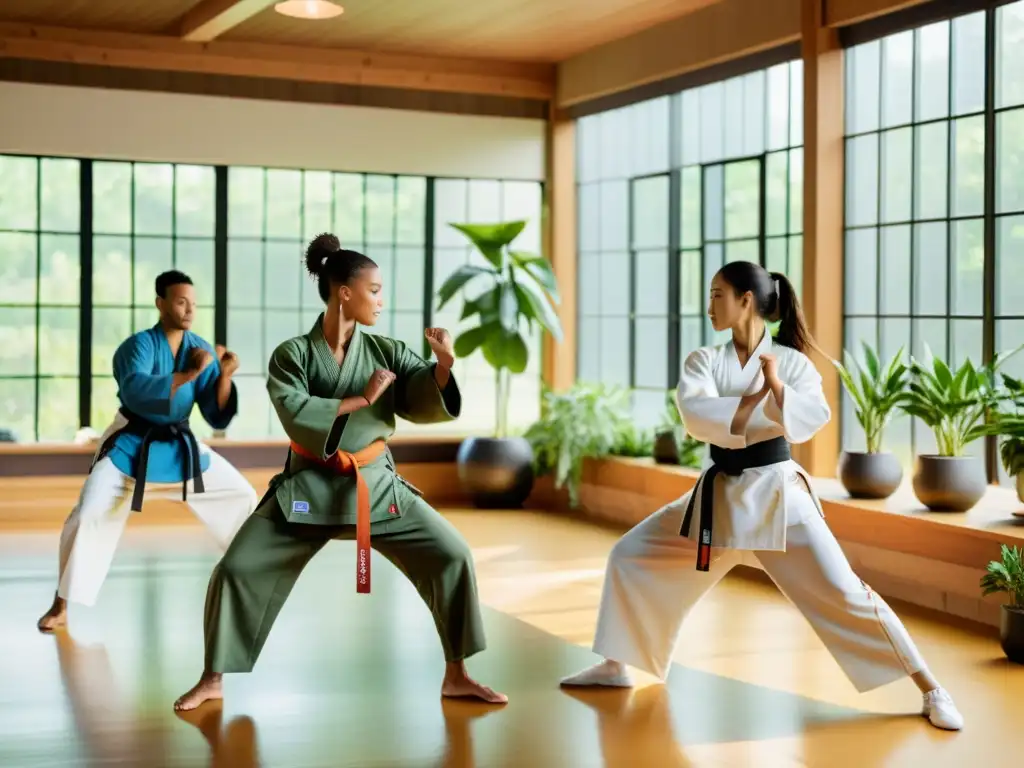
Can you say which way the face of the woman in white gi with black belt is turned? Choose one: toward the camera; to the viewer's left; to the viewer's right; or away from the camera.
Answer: to the viewer's left

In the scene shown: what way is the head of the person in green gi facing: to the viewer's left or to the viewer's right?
to the viewer's right

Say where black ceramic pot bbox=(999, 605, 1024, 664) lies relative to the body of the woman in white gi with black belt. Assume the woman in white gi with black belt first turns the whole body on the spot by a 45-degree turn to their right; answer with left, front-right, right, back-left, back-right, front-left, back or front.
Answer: back-right

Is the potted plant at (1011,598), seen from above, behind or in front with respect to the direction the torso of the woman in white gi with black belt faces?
behind

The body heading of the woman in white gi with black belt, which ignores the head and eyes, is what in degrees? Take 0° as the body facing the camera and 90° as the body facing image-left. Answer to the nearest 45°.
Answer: approximately 45°

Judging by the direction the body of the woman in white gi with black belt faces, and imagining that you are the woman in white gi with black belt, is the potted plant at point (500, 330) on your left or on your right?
on your right

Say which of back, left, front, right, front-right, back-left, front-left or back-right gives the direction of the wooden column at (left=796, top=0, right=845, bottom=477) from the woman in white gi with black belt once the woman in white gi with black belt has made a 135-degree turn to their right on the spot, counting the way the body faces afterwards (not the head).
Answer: front

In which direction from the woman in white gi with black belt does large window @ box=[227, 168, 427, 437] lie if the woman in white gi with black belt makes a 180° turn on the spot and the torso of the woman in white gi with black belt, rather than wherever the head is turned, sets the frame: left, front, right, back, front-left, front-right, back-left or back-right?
left

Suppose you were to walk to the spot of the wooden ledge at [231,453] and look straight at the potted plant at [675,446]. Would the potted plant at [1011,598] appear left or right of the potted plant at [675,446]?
right

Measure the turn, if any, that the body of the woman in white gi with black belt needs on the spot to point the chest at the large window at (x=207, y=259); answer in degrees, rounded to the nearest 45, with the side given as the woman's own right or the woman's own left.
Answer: approximately 90° to the woman's own right

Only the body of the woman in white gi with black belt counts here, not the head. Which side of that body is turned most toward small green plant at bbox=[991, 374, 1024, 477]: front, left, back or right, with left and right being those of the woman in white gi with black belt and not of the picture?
back

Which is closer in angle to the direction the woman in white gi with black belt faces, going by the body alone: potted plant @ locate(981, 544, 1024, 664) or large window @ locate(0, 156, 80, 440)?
the large window

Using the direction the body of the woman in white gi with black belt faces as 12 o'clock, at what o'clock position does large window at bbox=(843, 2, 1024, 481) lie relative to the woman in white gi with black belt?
The large window is roughly at 5 o'clock from the woman in white gi with black belt.

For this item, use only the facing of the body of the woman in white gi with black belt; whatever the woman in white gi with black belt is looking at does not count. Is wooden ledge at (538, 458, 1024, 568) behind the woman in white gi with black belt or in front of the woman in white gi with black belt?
behind
